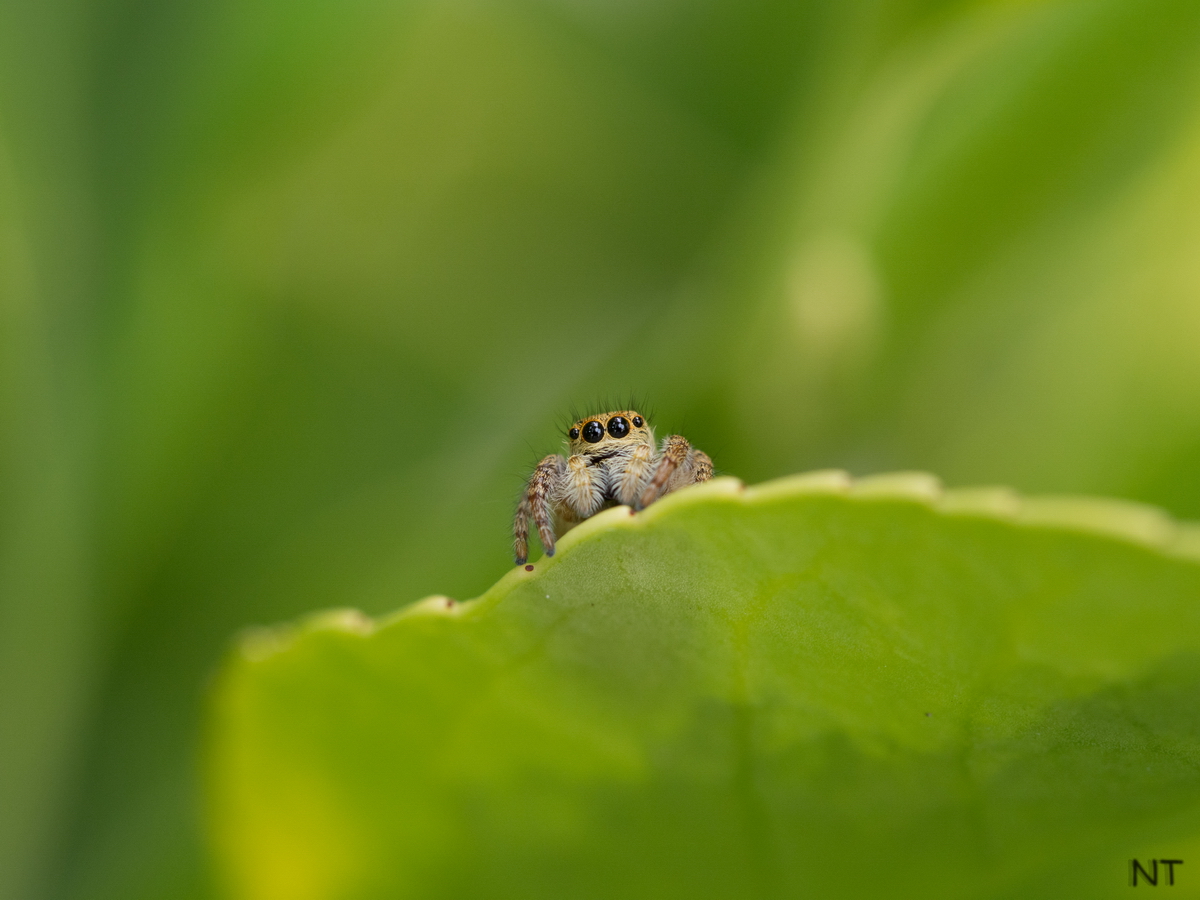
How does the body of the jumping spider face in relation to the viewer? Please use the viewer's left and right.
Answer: facing the viewer
